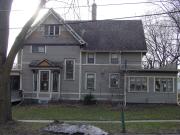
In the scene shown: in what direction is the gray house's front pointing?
toward the camera

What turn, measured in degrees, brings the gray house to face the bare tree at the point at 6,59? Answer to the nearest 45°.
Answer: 0° — it already faces it
